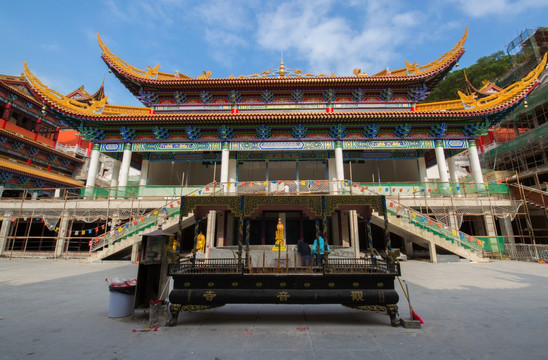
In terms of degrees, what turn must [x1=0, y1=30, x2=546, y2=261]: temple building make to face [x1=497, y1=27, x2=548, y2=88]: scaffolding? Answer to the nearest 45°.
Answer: approximately 90° to its left

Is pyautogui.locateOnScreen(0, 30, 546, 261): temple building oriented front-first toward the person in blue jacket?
yes

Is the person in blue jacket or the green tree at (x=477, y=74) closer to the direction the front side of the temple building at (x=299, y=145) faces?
the person in blue jacket

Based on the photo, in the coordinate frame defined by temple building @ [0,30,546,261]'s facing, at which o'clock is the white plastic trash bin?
The white plastic trash bin is roughly at 1 o'clock from the temple building.

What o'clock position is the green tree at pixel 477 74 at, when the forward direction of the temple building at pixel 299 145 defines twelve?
The green tree is roughly at 8 o'clock from the temple building.

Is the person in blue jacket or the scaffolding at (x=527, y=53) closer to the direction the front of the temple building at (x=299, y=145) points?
the person in blue jacket

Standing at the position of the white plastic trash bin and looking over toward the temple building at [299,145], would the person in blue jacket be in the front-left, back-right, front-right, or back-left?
front-right

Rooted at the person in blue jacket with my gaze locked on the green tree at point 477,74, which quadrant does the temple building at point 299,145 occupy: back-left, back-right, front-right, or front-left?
front-left

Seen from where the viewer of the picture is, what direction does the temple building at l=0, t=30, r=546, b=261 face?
facing the viewer
